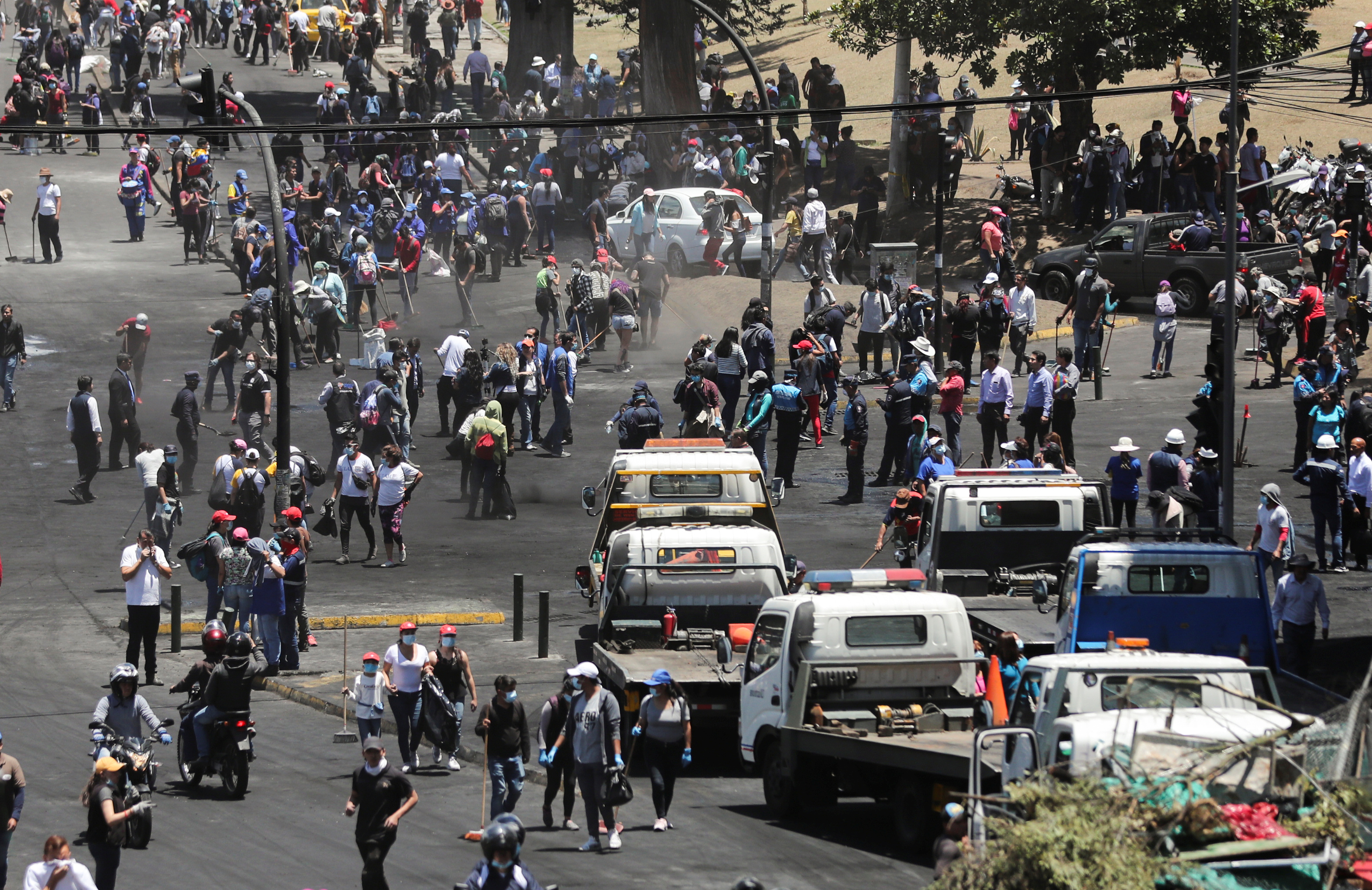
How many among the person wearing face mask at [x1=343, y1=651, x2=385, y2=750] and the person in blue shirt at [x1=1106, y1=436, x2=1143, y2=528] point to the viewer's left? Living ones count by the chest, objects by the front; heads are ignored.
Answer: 0

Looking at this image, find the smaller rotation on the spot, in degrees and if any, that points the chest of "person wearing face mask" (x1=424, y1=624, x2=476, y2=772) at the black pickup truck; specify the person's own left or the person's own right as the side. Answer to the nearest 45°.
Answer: approximately 135° to the person's own left

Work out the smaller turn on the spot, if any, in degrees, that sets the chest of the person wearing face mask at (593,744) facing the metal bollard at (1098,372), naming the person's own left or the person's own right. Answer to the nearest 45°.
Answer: approximately 180°

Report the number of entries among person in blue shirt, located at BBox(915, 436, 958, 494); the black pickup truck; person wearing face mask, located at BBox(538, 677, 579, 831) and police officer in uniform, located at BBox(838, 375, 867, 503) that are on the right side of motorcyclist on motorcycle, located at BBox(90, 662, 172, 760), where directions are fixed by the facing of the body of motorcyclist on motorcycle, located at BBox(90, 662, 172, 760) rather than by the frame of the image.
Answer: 0

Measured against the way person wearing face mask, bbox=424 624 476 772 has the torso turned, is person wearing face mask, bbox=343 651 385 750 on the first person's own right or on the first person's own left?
on the first person's own right

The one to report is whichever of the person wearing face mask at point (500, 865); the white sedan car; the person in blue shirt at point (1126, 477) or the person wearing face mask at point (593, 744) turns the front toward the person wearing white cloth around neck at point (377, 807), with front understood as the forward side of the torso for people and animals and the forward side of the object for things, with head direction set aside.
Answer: the person wearing face mask at point (593, 744)

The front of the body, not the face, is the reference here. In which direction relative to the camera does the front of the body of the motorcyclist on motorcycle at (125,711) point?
toward the camera

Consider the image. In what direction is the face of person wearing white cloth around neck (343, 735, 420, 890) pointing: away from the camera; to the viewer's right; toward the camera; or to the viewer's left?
toward the camera

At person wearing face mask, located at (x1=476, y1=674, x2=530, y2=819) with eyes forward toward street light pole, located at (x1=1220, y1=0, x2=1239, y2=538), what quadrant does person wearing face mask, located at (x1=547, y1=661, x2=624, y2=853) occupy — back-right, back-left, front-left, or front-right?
front-right

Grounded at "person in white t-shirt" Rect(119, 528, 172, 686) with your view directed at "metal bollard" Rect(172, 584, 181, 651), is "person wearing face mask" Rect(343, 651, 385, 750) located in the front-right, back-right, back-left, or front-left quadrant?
back-right

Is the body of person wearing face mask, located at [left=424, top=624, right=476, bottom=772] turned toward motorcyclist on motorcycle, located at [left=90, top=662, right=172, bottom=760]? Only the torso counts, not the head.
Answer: no

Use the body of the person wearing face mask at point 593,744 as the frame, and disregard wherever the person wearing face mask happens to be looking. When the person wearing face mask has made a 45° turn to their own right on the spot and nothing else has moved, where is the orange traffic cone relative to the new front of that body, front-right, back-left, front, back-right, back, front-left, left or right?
back

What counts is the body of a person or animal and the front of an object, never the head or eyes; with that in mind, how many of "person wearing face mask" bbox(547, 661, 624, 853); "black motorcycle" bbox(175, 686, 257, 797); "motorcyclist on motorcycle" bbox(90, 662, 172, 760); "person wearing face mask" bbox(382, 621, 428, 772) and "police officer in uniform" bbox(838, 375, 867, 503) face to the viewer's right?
0

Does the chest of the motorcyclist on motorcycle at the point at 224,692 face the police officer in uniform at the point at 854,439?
no

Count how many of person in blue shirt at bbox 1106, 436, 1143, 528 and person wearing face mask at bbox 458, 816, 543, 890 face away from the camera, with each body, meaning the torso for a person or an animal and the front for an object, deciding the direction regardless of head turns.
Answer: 1
